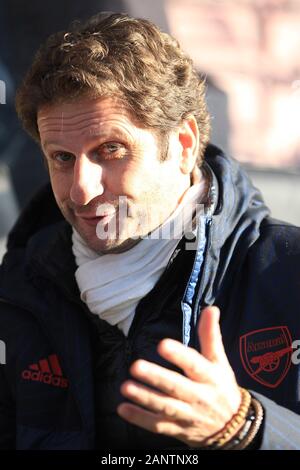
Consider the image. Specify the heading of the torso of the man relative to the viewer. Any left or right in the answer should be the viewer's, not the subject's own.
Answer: facing the viewer and to the left of the viewer

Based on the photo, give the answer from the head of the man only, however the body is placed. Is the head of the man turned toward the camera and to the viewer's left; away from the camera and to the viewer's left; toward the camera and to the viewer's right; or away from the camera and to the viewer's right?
toward the camera and to the viewer's left
